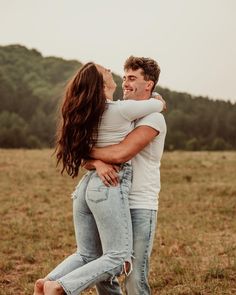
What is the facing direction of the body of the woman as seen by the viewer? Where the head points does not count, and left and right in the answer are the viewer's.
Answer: facing away from the viewer and to the right of the viewer

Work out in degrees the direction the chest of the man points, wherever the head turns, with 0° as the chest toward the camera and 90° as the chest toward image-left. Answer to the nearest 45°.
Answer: approximately 90°

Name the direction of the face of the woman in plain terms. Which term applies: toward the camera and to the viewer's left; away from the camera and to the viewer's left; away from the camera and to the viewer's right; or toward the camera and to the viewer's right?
away from the camera and to the viewer's right
